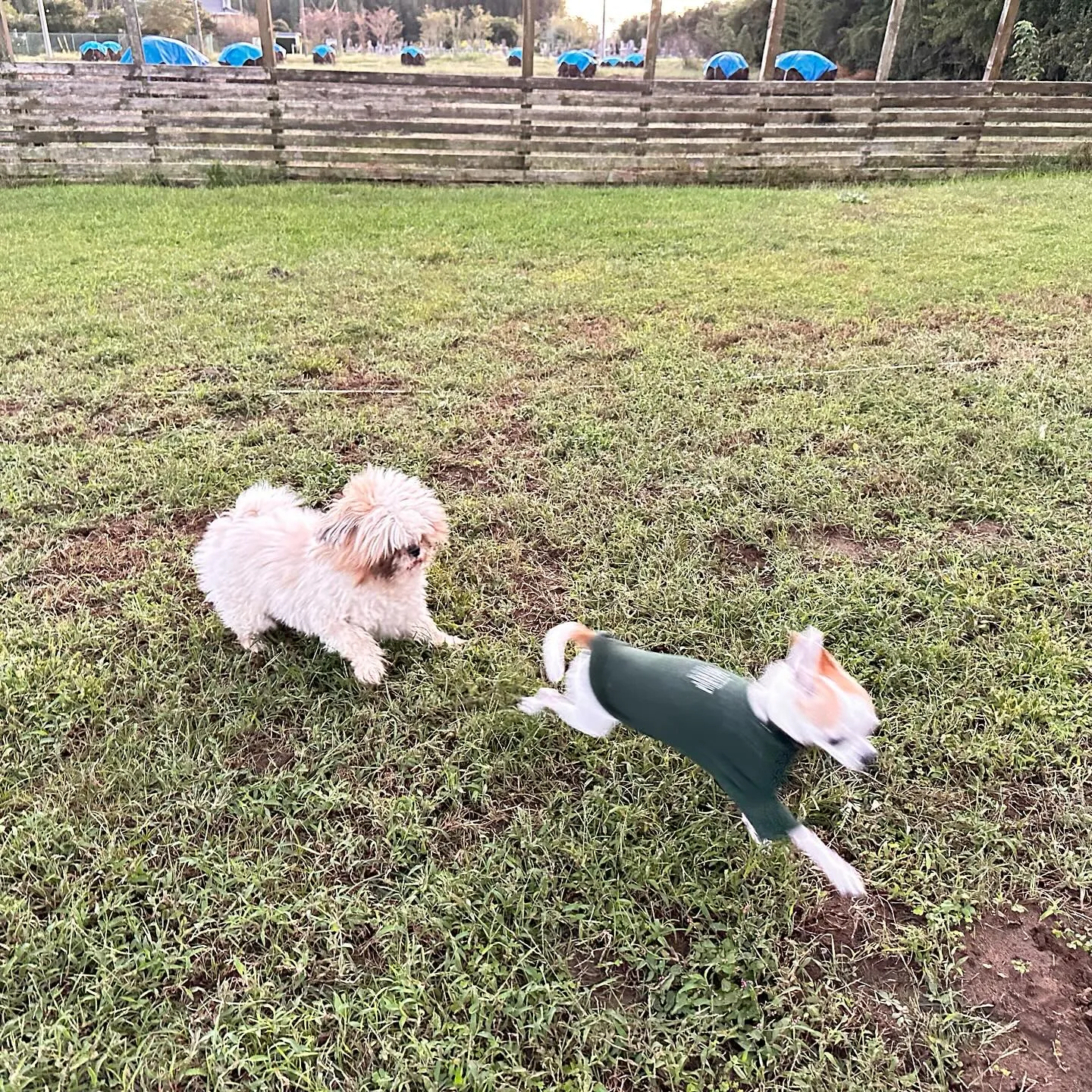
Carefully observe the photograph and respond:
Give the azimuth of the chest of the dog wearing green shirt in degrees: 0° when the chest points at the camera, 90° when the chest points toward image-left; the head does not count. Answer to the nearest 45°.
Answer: approximately 270°

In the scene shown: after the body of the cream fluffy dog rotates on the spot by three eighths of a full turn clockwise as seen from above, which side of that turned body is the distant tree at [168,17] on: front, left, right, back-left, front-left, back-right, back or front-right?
right

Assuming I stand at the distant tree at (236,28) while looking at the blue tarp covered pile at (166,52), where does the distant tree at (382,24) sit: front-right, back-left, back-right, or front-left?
back-left

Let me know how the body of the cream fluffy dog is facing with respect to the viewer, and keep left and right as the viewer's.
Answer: facing the viewer and to the right of the viewer

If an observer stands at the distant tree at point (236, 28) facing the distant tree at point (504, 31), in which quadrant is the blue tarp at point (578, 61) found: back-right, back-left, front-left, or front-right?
front-right

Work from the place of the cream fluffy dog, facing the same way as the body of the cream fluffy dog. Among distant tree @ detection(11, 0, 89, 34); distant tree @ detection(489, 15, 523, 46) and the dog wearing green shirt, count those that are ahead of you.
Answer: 1

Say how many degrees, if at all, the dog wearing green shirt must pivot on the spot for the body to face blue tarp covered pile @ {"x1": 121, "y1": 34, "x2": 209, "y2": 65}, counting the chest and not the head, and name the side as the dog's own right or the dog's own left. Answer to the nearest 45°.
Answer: approximately 135° to the dog's own left

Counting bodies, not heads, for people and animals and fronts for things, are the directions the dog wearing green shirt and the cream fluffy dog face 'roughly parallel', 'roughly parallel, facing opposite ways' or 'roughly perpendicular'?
roughly parallel

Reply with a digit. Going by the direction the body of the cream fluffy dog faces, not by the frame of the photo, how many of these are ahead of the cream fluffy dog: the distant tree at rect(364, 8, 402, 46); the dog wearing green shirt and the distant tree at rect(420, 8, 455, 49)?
1

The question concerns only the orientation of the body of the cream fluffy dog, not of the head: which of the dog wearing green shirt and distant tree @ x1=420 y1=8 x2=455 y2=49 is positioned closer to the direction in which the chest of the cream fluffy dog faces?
the dog wearing green shirt

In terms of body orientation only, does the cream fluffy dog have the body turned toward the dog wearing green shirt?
yes

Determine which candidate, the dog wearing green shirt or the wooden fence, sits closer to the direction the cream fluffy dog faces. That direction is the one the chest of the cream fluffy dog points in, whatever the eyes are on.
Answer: the dog wearing green shirt

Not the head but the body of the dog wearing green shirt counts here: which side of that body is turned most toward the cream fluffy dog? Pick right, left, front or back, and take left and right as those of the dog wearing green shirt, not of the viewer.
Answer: back

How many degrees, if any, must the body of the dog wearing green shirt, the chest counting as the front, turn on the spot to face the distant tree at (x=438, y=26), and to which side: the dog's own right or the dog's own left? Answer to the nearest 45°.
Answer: approximately 135° to the dog's own left

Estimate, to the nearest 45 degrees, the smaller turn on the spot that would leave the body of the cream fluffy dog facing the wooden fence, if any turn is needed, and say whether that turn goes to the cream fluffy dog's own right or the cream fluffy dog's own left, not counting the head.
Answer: approximately 135° to the cream fluffy dog's own left

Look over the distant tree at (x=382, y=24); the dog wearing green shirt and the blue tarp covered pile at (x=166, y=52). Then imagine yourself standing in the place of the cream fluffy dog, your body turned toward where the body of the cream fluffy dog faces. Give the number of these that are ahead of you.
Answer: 1
